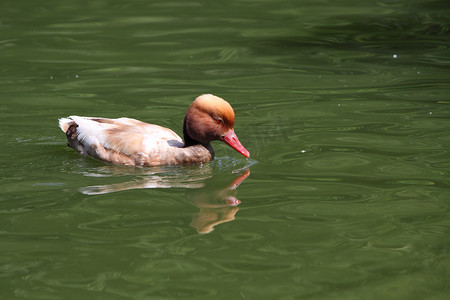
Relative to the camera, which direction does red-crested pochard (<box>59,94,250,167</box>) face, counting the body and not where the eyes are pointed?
to the viewer's right
